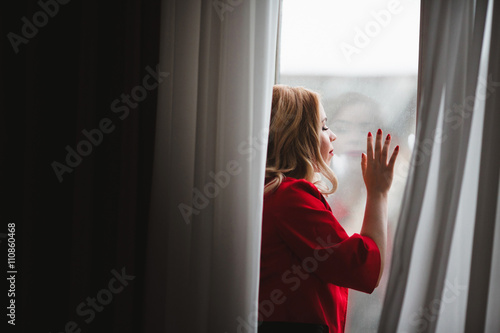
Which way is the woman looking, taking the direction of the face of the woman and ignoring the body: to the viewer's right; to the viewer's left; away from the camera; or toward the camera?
to the viewer's right

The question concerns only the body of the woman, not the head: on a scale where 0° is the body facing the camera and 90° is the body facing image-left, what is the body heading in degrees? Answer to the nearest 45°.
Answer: approximately 225°

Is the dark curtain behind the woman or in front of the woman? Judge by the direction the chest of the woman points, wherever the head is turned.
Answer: behind
